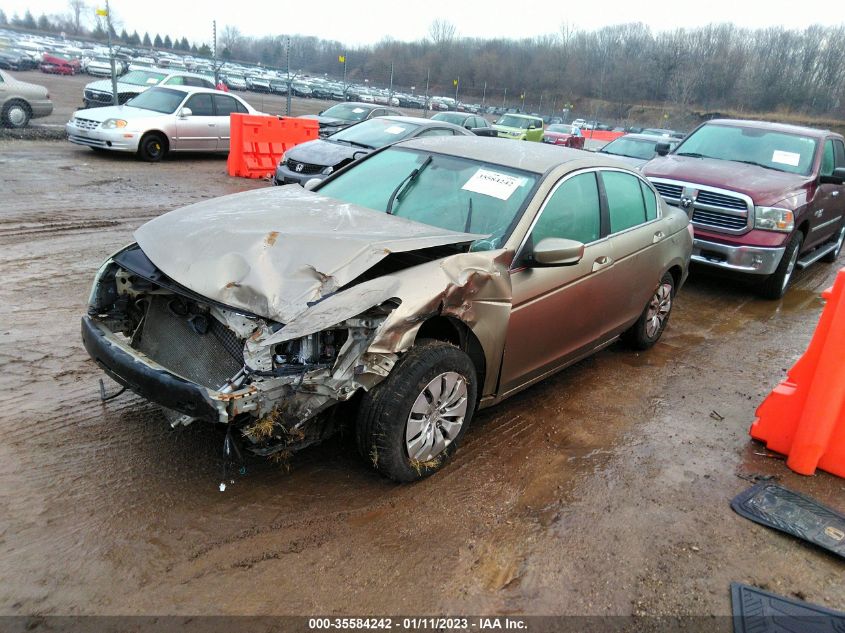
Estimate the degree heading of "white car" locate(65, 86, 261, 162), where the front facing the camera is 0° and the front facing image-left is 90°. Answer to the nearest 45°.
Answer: approximately 45°

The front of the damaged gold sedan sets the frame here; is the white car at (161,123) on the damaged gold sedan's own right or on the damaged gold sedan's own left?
on the damaged gold sedan's own right

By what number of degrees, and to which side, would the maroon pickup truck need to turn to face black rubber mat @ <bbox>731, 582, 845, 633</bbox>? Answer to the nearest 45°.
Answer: approximately 45° to its left

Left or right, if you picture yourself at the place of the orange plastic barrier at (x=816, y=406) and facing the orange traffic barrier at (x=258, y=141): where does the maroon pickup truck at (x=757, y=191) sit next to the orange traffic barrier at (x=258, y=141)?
right

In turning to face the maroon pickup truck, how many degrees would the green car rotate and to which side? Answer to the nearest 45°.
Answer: approximately 45° to its left

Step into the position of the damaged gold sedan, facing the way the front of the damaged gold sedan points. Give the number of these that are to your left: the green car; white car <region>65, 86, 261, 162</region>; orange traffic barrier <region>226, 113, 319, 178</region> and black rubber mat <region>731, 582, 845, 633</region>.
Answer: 1

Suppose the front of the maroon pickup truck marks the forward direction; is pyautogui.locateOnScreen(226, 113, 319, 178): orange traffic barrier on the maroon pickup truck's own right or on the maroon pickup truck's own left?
on the maroon pickup truck's own right

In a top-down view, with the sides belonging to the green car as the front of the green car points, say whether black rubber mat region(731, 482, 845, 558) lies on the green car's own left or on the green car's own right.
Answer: on the green car's own left

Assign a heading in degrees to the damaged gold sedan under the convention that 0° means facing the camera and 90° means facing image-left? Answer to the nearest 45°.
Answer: approximately 45°

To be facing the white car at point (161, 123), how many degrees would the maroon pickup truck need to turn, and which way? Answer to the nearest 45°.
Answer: approximately 45° to its right

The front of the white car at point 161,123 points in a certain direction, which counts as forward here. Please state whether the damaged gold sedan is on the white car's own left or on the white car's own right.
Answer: on the white car's own left

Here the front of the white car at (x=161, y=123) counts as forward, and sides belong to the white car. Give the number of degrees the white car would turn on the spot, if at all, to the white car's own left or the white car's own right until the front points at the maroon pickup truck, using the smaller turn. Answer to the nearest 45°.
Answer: approximately 90° to the white car's own left

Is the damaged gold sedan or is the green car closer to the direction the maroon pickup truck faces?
the damaged gold sedan
